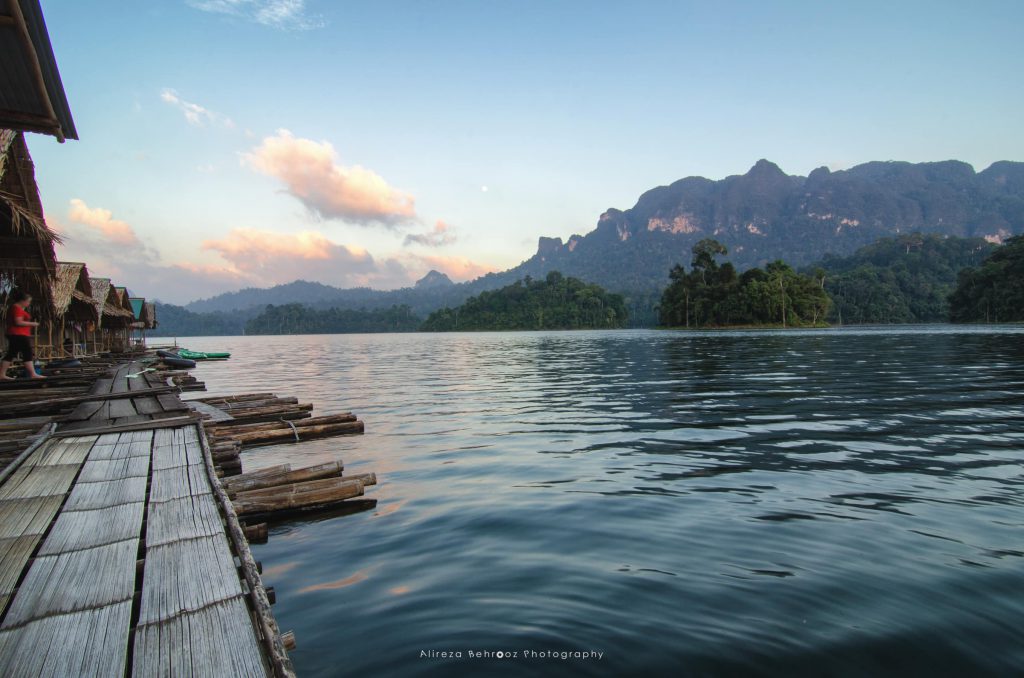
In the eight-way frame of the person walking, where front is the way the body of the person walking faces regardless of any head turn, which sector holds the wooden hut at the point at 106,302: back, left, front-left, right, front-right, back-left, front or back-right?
left

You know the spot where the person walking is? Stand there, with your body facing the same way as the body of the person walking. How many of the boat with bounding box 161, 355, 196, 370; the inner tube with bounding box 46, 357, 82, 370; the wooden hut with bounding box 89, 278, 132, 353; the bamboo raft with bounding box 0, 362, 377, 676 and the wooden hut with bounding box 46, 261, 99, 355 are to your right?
1

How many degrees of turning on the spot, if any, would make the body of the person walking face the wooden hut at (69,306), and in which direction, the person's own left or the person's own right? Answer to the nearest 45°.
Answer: approximately 90° to the person's own left

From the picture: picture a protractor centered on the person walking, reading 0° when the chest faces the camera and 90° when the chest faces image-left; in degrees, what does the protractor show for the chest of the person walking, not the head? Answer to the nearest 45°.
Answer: approximately 270°

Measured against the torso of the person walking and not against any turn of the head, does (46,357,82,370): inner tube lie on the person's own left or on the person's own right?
on the person's own left

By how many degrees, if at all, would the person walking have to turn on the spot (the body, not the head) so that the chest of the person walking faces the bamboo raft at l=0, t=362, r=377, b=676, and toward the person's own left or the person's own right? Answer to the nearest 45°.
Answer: approximately 90° to the person's own right
